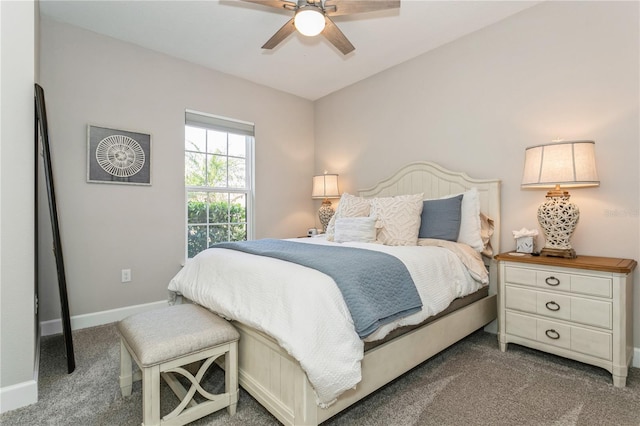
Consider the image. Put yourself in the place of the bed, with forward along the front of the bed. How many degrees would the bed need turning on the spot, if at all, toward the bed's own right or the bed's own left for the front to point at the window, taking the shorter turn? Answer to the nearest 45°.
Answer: approximately 90° to the bed's own right

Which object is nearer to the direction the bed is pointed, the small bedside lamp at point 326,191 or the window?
the window

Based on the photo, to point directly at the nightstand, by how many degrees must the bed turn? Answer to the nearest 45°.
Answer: approximately 135° to its left

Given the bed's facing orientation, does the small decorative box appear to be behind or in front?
behind

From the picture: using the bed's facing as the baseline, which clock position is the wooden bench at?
The wooden bench is roughly at 1 o'clock from the bed.

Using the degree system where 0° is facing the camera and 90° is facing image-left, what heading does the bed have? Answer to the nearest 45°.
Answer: approximately 45°
